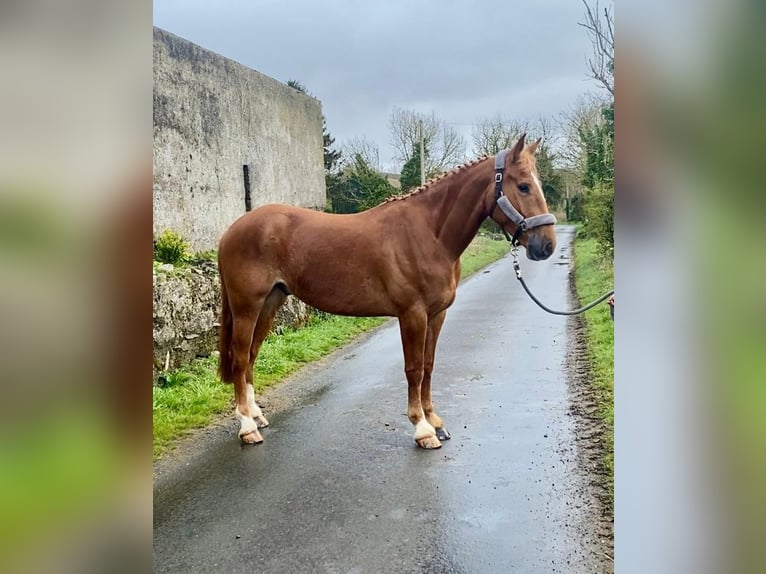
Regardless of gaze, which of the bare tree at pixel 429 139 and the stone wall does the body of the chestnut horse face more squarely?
the bare tree

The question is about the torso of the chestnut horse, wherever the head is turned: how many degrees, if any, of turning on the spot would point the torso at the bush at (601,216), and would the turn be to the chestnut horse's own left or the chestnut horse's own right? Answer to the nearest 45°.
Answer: approximately 45° to the chestnut horse's own left

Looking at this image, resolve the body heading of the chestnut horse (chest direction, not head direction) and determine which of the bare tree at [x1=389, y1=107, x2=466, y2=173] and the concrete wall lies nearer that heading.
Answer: the bare tree

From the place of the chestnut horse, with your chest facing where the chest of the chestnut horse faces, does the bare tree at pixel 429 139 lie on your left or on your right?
on your left

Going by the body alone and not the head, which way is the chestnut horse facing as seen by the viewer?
to the viewer's right

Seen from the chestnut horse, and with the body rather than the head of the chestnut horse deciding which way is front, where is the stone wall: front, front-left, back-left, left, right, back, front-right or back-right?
back-left

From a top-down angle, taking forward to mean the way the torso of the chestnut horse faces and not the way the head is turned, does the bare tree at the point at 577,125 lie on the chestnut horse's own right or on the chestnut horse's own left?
on the chestnut horse's own left

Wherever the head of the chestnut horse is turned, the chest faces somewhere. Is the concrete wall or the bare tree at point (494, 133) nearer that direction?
the bare tree

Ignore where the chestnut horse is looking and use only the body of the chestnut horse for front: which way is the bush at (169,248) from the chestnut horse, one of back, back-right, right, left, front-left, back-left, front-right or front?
back-left

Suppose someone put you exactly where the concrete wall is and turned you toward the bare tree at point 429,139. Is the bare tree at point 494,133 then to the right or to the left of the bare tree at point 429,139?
right
